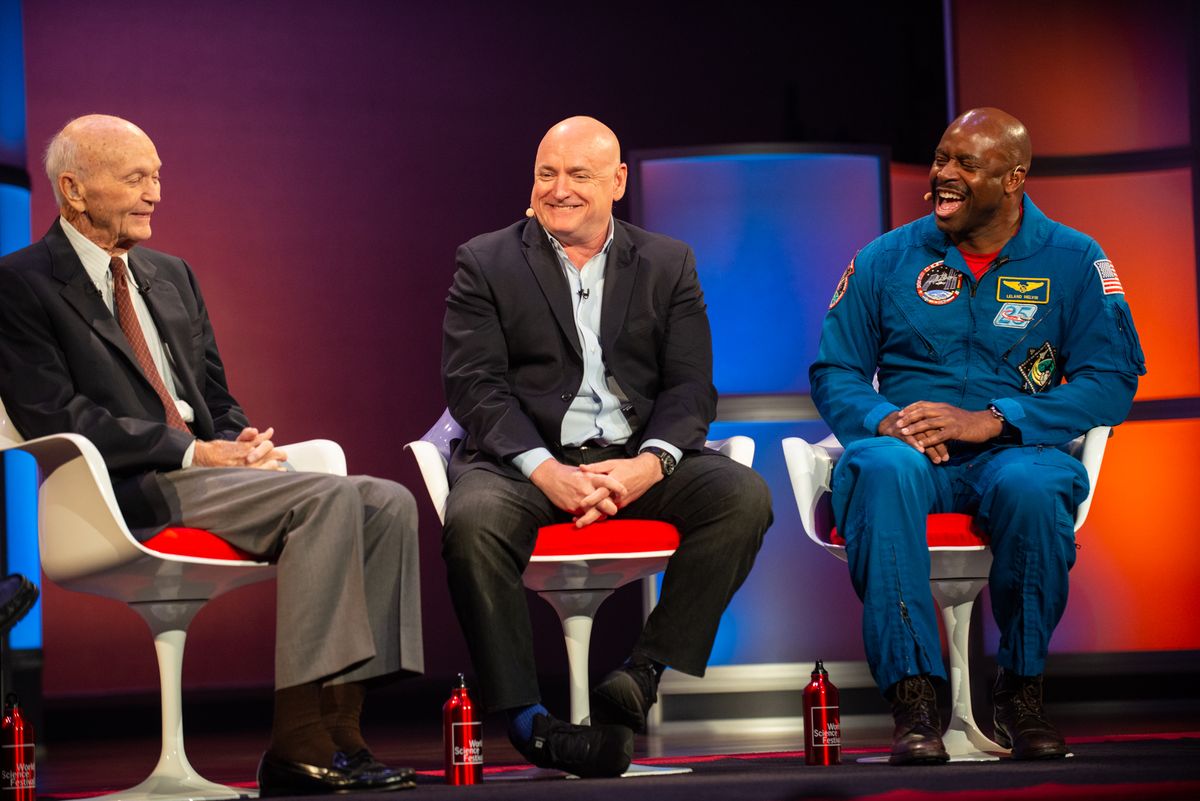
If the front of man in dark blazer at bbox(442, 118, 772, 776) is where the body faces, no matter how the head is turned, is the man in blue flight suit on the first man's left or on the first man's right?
on the first man's left

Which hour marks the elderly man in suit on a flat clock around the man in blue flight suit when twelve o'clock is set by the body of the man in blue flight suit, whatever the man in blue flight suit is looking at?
The elderly man in suit is roughly at 2 o'clock from the man in blue flight suit.

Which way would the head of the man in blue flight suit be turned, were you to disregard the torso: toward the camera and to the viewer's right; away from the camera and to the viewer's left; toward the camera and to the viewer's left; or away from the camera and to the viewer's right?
toward the camera and to the viewer's left

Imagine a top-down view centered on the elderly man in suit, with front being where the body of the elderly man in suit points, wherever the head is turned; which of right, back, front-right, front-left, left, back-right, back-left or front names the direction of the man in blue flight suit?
front-left

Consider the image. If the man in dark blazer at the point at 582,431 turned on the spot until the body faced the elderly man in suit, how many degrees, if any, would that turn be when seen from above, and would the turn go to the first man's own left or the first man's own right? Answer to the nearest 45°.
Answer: approximately 45° to the first man's own right

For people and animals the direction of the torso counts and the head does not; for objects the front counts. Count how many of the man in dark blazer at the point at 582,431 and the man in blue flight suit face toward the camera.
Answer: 2

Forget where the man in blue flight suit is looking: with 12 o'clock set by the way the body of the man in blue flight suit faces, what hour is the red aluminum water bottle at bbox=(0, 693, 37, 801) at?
The red aluminum water bottle is roughly at 2 o'clock from the man in blue flight suit.

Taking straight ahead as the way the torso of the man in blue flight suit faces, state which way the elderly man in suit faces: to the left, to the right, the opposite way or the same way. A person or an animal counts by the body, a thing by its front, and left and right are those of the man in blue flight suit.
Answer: to the left

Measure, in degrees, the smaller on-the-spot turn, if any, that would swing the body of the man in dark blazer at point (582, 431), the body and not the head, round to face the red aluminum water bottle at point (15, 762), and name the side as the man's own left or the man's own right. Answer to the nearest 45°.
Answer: approximately 45° to the man's own right
